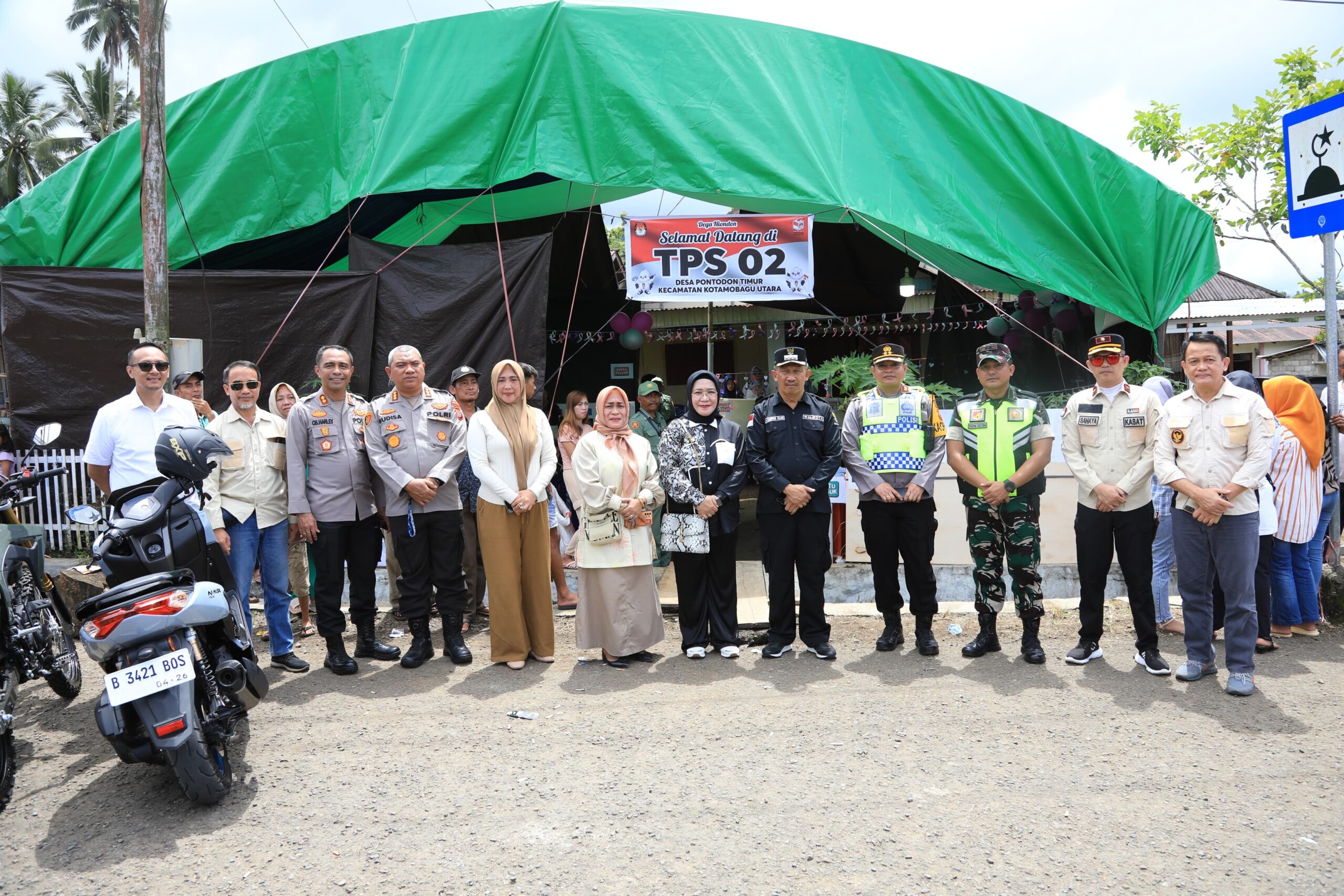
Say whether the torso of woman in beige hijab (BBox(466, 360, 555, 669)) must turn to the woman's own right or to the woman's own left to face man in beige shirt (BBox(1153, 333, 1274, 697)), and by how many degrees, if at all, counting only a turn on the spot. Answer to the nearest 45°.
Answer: approximately 90° to the woman's own left

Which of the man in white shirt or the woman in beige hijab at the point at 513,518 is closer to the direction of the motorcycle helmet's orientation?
the woman in beige hijab

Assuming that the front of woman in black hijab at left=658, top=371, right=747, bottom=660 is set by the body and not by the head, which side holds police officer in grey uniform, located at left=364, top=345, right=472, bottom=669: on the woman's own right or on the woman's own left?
on the woman's own right

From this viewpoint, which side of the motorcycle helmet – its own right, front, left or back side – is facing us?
right
